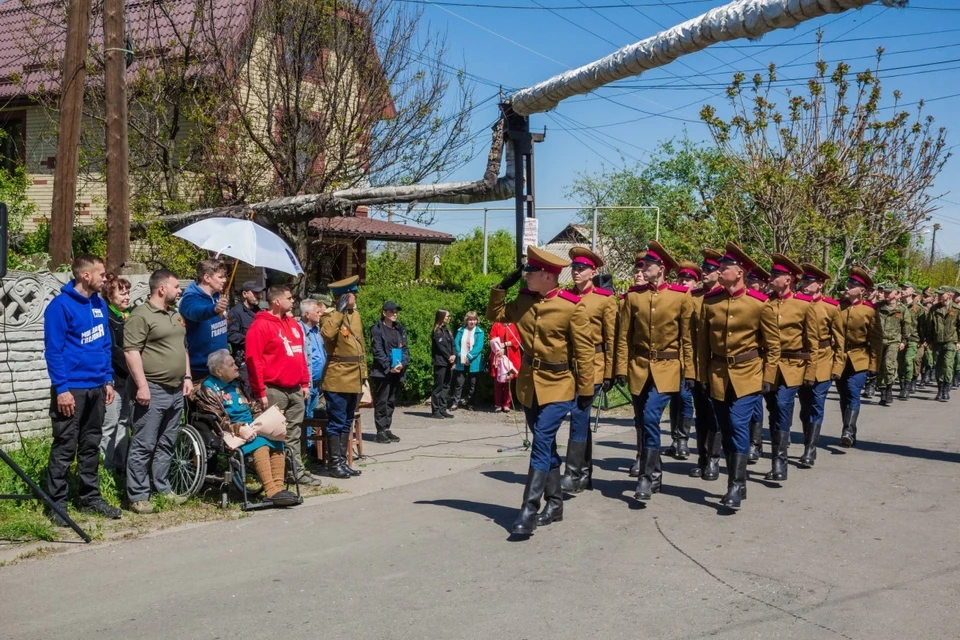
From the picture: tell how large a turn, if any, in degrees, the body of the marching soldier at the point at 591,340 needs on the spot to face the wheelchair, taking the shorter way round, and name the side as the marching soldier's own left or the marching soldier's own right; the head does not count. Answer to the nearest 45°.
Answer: approximately 45° to the marching soldier's own right

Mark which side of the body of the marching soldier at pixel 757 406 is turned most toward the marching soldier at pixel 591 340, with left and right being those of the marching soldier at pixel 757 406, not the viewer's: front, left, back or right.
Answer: front

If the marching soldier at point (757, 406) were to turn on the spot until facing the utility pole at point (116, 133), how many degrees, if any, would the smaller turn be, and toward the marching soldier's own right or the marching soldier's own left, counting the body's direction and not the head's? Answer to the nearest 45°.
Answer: approximately 45° to the marching soldier's own right

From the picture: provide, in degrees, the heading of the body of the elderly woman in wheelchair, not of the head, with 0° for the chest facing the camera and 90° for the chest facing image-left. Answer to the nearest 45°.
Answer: approximately 315°

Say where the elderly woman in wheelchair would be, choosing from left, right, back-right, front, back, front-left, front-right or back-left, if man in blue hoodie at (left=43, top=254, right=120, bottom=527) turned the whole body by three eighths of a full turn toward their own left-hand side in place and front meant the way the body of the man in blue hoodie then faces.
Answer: right

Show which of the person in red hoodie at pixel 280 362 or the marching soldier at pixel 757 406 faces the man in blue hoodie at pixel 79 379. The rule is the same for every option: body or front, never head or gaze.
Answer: the marching soldier

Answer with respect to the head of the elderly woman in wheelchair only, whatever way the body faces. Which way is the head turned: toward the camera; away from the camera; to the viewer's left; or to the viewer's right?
to the viewer's right

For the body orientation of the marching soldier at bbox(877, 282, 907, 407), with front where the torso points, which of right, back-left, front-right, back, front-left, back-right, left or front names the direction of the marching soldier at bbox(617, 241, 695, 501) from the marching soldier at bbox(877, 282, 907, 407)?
front-left

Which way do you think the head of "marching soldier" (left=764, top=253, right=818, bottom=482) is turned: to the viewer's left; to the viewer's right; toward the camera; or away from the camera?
to the viewer's left

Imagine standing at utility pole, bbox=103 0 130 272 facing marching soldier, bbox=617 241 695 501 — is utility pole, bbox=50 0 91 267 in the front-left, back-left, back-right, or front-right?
back-right

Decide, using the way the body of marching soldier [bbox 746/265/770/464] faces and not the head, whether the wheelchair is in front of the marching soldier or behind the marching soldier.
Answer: in front

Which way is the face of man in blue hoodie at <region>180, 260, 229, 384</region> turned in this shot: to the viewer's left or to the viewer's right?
to the viewer's right

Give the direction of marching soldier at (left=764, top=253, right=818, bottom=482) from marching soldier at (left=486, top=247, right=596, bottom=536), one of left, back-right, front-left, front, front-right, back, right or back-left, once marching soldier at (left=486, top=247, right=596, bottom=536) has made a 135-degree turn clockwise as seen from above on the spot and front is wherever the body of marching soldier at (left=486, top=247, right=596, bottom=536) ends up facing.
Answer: front-right

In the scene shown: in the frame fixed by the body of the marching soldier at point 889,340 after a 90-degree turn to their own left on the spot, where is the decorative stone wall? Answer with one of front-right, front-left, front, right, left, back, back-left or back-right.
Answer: right

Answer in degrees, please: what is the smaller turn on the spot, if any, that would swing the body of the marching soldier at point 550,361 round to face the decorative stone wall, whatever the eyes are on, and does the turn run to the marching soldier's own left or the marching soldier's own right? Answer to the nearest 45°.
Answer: approximately 45° to the marching soldier's own right
